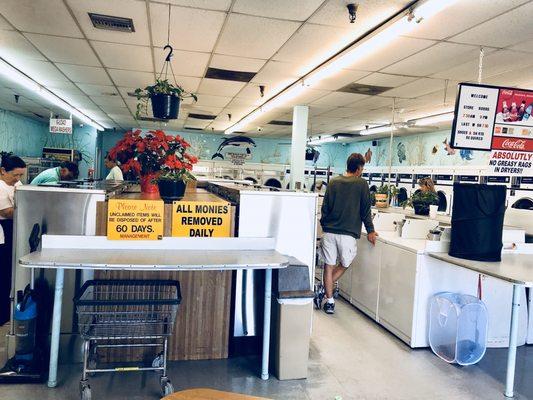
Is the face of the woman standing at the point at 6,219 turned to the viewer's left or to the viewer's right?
to the viewer's right

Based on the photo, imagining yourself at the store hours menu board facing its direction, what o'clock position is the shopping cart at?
The shopping cart is roughly at 1 o'clock from the store hours menu board.

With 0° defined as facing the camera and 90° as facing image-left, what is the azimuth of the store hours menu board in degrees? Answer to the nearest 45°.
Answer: approximately 0°

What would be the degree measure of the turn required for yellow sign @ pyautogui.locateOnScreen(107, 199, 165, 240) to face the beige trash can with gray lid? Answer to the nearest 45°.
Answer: approximately 90° to its left

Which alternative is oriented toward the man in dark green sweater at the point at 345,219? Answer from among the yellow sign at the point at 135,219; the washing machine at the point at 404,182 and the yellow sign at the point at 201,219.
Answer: the washing machine

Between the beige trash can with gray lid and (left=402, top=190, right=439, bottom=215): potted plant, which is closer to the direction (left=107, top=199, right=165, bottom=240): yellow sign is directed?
the beige trash can with gray lid
